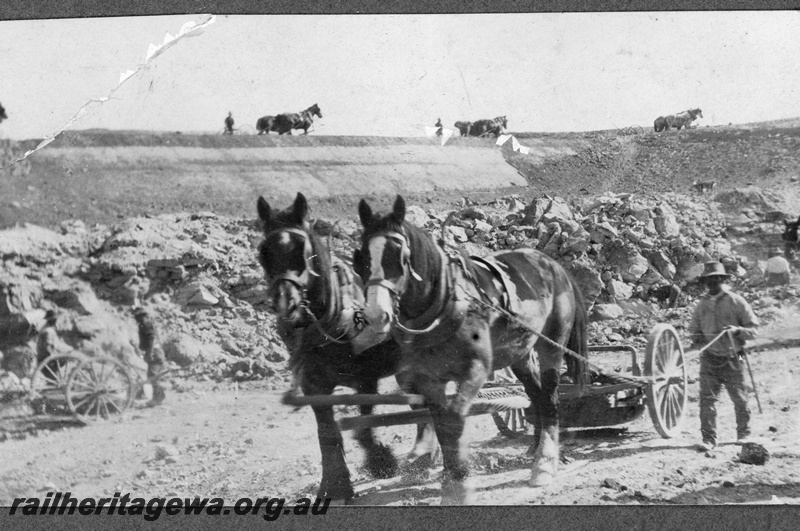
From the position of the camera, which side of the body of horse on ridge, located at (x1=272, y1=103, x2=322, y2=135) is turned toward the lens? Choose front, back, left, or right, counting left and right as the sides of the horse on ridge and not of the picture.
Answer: right

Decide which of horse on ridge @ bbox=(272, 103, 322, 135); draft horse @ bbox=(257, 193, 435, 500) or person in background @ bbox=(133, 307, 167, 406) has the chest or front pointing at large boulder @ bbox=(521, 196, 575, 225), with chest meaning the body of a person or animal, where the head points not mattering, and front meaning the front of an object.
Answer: the horse on ridge

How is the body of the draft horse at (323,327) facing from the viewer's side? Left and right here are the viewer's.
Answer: facing the viewer and to the left of the viewer

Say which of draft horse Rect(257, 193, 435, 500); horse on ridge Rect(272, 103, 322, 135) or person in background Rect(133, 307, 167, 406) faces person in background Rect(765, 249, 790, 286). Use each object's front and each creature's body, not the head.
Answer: the horse on ridge

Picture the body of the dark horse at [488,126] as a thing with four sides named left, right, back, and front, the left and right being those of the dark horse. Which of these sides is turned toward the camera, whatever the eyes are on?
right

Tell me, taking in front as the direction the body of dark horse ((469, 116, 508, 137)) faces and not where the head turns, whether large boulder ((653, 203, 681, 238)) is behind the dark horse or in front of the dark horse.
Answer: in front

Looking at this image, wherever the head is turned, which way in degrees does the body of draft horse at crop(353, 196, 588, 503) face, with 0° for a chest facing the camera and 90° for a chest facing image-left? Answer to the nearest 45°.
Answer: approximately 45°

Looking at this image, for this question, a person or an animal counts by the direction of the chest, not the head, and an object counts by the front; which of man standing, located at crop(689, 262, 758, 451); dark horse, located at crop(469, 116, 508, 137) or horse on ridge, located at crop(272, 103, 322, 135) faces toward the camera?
the man standing

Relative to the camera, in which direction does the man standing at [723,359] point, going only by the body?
toward the camera

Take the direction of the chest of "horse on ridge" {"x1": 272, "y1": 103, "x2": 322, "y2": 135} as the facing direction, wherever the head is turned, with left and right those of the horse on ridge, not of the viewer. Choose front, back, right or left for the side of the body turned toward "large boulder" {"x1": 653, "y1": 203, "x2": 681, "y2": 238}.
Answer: front
